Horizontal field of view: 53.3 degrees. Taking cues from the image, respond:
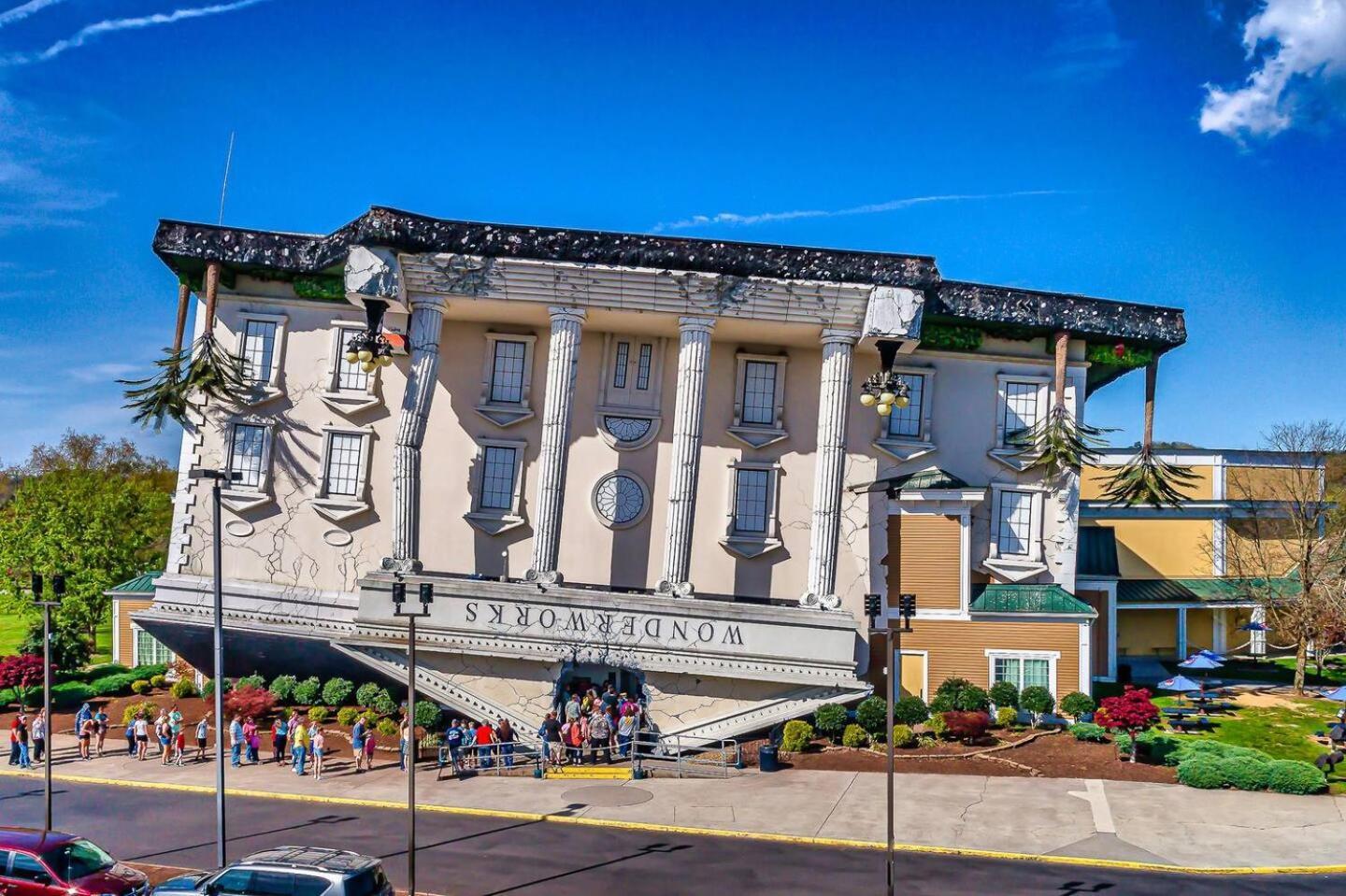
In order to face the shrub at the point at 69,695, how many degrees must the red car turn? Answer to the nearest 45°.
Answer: approximately 135° to its left

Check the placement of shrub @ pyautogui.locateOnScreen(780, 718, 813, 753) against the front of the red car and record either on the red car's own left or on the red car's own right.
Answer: on the red car's own left

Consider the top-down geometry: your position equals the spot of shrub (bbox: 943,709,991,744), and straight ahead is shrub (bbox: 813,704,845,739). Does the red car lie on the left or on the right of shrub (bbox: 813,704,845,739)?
left

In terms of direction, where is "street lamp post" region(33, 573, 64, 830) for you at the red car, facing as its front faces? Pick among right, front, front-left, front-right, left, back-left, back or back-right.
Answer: back-left

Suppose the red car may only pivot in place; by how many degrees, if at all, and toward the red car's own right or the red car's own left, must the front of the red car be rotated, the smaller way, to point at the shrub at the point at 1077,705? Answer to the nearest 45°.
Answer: approximately 45° to the red car's own left

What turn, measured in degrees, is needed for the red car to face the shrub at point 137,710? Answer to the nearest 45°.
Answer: approximately 135° to its left

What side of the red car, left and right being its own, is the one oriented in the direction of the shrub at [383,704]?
left

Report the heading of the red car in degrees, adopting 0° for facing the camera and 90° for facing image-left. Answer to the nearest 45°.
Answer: approximately 315°

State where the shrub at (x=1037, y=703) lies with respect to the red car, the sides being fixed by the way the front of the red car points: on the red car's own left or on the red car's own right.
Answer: on the red car's own left
